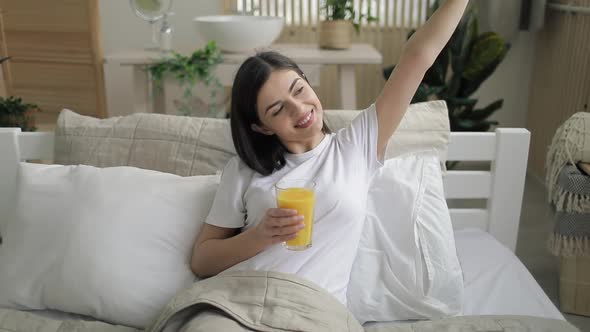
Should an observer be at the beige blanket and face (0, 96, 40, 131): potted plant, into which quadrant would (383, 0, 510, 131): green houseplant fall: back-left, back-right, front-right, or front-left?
front-right

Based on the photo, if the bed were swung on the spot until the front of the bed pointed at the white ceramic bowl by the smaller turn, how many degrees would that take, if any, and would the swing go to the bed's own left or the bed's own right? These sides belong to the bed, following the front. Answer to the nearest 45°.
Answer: approximately 135° to the bed's own right

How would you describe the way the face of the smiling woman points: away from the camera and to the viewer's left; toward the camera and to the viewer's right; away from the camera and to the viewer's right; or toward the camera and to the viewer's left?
toward the camera and to the viewer's right

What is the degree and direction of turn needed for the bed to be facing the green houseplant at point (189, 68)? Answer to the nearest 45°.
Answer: approximately 135° to its right

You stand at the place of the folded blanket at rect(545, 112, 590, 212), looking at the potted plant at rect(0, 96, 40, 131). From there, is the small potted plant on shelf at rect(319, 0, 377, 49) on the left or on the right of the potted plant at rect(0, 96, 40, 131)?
right

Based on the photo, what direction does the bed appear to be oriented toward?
toward the camera

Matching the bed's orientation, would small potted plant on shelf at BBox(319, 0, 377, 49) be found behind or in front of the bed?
behind
